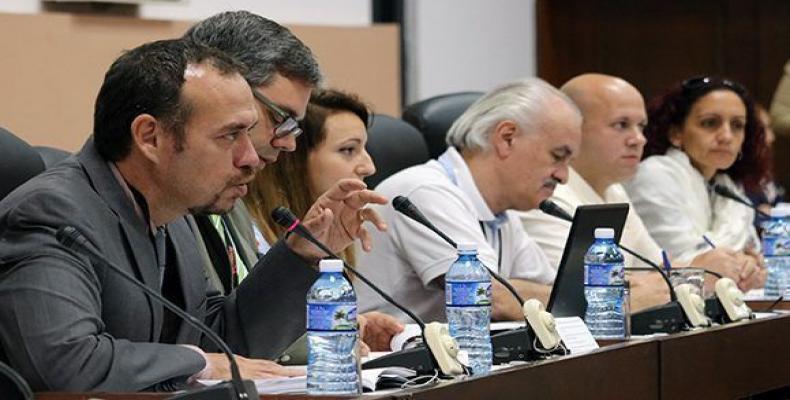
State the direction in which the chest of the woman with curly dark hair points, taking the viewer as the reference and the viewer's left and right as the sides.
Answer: facing the viewer and to the right of the viewer

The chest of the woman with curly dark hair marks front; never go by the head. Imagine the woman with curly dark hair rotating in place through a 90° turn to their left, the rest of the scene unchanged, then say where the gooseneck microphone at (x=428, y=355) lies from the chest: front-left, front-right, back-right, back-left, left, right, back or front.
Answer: back-right

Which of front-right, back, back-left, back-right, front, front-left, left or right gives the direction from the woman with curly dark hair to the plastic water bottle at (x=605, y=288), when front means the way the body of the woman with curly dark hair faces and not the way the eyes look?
front-right

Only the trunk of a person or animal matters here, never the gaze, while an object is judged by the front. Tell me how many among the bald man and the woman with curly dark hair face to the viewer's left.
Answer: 0

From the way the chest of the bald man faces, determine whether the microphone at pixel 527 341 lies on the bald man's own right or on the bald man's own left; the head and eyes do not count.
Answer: on the bald man's own right

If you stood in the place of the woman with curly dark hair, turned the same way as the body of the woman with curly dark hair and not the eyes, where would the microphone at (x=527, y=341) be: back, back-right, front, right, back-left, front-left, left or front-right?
front-right
